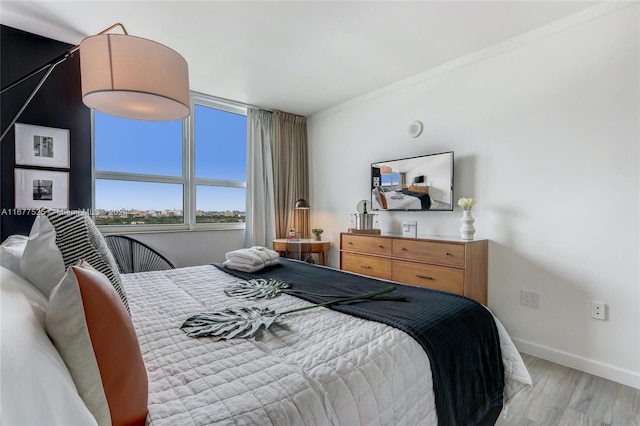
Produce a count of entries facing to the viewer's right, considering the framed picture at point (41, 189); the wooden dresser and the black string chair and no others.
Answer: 1

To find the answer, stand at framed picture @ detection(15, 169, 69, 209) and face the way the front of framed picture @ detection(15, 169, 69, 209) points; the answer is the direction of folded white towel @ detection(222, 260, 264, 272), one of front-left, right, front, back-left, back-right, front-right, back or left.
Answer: front-left

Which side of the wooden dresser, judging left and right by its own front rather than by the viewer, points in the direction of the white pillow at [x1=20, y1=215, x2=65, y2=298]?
front

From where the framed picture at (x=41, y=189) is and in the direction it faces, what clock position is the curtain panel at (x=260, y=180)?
The curtain panel is roughly at 9 o'clock from the framed picture.

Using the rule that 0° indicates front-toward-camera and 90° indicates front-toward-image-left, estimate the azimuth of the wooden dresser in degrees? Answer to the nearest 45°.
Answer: approximately 45°

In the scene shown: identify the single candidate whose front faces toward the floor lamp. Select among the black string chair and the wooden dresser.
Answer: the wooden dresser

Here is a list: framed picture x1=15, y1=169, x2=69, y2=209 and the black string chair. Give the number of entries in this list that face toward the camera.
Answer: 1

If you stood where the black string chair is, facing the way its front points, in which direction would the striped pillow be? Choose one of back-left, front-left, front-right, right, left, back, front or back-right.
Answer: right
